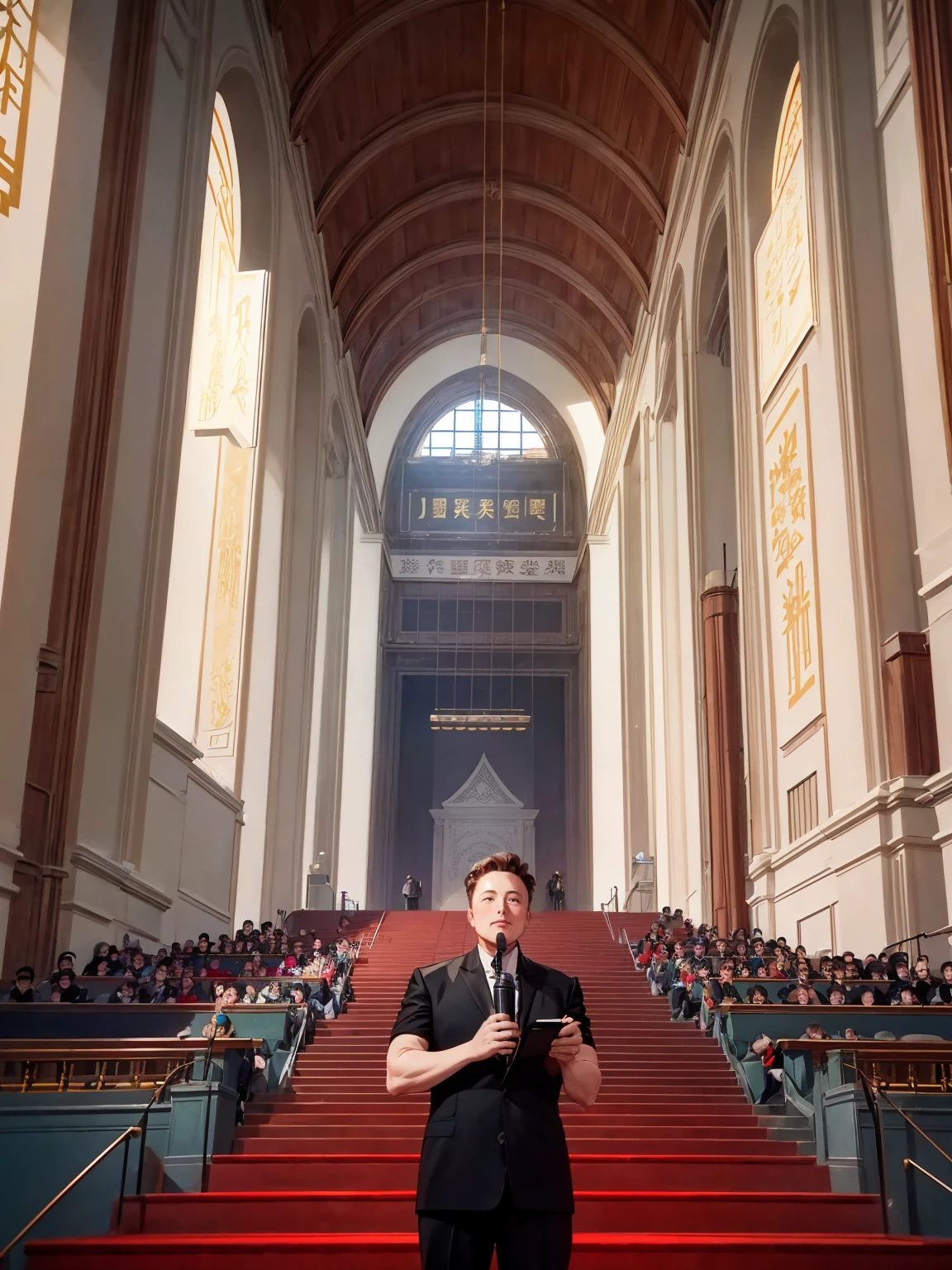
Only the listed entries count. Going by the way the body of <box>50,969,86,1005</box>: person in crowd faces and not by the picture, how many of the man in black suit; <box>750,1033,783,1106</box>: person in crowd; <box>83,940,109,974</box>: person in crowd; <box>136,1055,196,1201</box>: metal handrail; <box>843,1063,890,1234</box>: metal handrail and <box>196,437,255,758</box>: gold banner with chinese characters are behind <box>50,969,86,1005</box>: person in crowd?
2

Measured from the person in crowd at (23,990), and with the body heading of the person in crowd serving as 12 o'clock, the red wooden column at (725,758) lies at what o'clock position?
The red wooden column is roughly at 8 o'clock from the person in crowd.

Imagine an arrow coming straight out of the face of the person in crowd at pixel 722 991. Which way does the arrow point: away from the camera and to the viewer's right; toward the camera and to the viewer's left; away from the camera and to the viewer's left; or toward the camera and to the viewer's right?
toward the camera and to the viewer's left

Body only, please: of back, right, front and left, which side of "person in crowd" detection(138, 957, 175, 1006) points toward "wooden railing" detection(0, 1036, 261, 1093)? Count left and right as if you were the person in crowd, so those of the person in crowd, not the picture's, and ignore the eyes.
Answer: front

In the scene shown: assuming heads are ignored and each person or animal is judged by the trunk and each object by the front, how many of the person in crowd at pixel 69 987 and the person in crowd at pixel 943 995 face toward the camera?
2

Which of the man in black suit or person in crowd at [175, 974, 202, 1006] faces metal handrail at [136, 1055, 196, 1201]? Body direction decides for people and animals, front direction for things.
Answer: the person in crowd

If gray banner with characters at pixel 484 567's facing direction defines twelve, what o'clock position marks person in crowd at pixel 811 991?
The person in crowd is roughly at 12 o'clock from the gray banner with characters.

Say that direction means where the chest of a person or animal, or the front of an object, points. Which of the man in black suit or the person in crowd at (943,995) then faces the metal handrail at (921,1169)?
the person in crowd

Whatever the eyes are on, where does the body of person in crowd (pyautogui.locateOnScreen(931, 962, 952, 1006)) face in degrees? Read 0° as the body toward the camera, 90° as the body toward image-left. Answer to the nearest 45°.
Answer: approximately 0°
